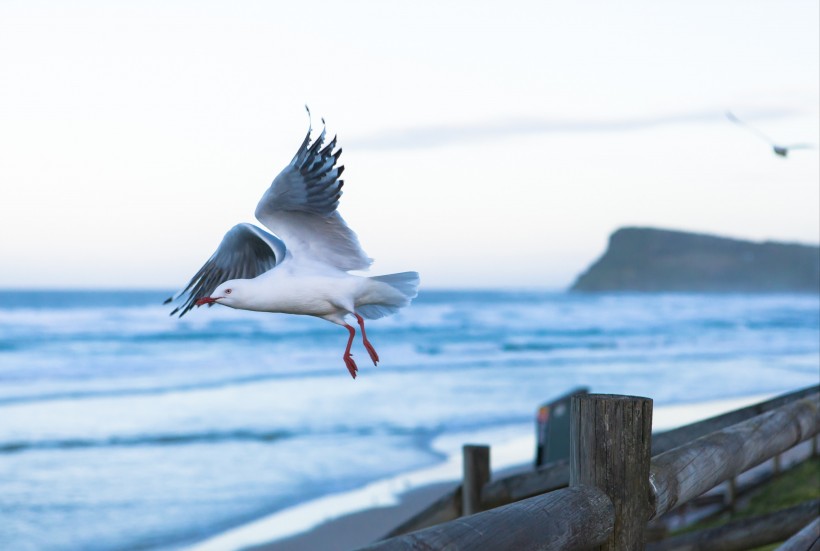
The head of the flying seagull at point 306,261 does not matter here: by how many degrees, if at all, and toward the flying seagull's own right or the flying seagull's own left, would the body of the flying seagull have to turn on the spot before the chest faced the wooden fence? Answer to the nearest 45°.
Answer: approximately 135° to the flying seagull's own left

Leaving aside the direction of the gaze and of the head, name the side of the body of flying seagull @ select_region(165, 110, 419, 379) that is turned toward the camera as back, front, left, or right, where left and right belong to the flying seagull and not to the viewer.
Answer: left

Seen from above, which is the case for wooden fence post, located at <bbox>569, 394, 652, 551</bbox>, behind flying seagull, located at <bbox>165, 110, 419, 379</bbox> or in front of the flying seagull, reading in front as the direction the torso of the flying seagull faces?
behind
